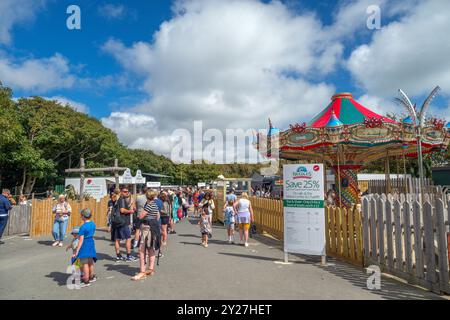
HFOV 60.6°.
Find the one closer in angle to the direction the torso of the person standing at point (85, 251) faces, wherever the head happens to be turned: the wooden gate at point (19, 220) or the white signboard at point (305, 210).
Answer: the wooden gate

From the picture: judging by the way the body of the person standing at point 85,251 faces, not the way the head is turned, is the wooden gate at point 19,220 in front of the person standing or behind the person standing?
in front

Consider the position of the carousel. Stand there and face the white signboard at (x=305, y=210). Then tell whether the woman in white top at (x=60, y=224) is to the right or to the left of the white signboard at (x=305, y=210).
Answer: right

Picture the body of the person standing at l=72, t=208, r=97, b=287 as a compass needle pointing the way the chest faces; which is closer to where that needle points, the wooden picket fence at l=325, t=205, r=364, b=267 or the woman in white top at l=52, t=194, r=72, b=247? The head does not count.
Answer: the woman in white top

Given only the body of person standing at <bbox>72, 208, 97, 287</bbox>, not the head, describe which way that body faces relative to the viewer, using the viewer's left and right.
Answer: facing away from the viewer and to the left of the viewer

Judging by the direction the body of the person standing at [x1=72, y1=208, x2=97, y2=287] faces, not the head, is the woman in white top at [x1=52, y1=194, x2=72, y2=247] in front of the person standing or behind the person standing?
in front
